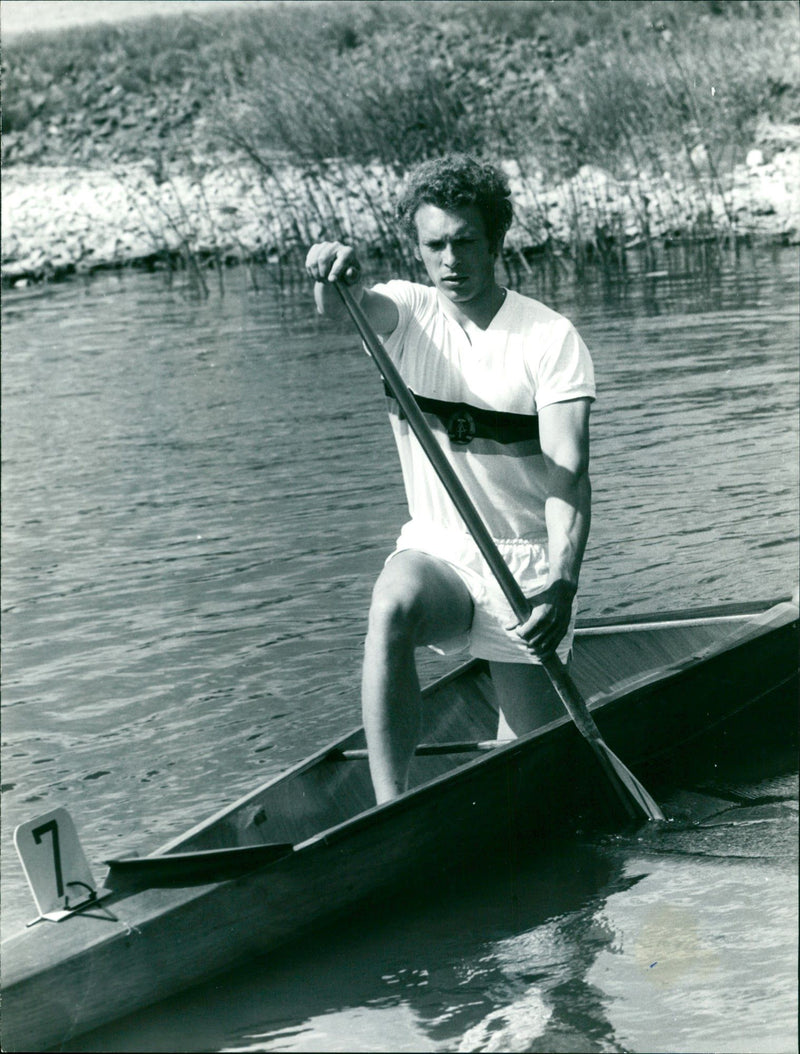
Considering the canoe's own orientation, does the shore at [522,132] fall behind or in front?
behind

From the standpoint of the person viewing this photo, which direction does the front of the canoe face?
facing the viewer and to the left of the viewer
